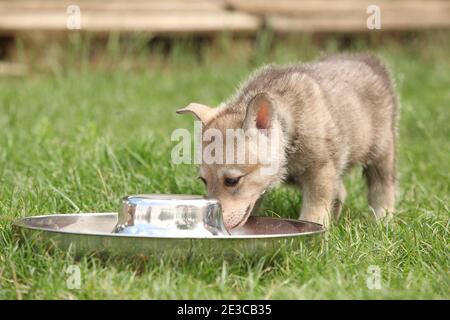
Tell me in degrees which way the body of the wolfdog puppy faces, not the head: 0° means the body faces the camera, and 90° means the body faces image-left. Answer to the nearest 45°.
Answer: approximately 45°

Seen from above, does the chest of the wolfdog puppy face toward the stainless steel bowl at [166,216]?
yes

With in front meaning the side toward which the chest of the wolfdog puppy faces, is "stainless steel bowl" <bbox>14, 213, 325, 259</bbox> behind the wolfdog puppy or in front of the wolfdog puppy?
in front
